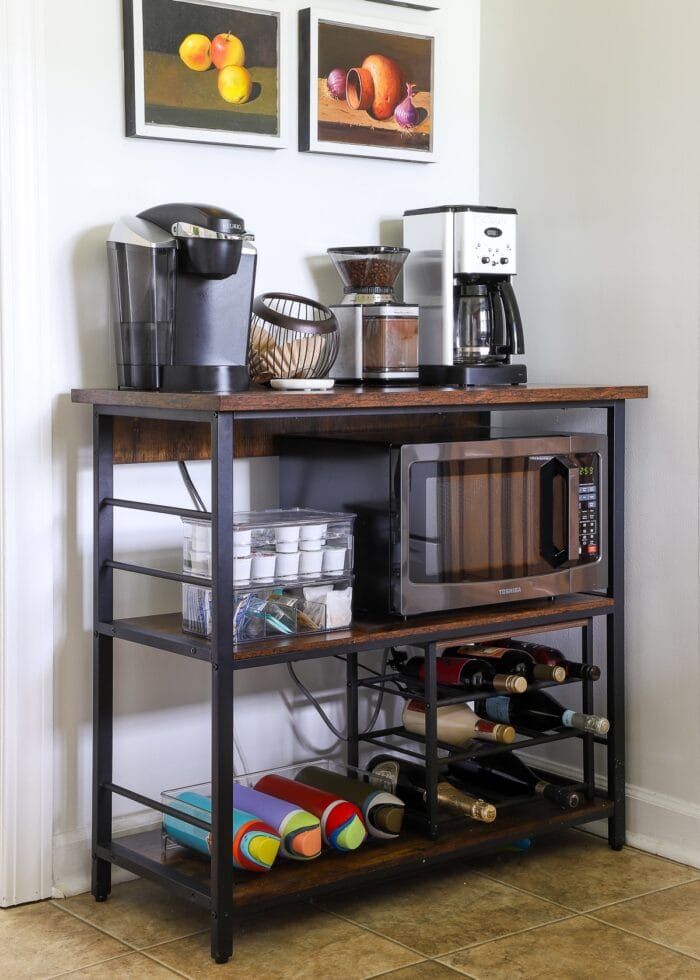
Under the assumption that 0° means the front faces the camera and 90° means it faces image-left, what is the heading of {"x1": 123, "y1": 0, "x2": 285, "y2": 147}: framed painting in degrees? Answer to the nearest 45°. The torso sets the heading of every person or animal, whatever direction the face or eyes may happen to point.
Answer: approximately 315°

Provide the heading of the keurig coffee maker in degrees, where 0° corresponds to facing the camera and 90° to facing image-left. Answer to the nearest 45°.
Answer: approximately 315°

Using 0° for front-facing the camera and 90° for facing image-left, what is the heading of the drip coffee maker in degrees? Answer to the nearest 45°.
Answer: approximately 315°

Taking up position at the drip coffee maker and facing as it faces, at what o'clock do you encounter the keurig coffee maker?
The keurig coffee maker is roughly at 3 o'clock from the drip coffee maker.
